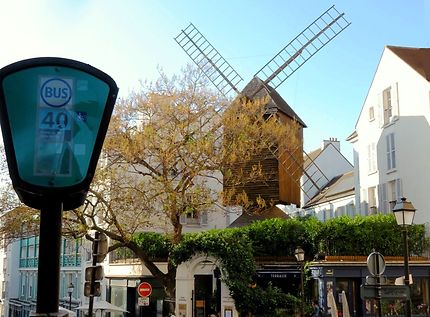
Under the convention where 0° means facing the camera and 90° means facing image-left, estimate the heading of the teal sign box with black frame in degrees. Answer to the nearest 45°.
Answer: approximately 0°

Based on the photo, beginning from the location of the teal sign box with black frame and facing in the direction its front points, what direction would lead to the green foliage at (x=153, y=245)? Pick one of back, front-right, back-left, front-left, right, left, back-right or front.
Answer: back

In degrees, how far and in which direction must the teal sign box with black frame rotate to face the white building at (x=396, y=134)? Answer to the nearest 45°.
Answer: approximately 135° to its left

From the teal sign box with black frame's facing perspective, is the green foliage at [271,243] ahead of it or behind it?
behind

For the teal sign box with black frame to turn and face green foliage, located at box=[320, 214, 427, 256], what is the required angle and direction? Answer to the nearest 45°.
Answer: approximately 135° to its left
